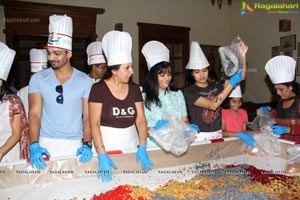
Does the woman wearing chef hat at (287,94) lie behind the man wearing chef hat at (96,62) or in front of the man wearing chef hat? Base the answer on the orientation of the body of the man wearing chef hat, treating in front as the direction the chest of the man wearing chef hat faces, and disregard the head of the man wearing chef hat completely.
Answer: in front

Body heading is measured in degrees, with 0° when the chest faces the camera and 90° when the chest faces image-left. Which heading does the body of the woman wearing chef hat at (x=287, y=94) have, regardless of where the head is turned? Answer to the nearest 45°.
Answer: approximately 45°

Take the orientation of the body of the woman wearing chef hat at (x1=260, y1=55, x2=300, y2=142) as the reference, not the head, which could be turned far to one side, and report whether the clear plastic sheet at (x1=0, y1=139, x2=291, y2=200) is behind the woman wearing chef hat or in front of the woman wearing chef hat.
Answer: in front

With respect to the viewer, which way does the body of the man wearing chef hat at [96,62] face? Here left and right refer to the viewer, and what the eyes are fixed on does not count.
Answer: facing the viewer and to the right of the viewer

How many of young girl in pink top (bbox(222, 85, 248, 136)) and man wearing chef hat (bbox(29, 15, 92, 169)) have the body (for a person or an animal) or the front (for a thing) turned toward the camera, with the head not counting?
2

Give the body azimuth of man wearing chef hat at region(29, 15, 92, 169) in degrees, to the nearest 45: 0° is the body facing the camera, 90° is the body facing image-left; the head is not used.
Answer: approximately 0°

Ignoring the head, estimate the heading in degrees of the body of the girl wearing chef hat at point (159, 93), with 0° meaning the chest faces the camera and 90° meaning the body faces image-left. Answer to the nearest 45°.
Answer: approximately 315°

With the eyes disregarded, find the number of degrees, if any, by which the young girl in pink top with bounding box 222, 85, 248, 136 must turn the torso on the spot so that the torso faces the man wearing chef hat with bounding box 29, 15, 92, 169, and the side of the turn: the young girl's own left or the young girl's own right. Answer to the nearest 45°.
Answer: approximately 45° to the young girl's own right

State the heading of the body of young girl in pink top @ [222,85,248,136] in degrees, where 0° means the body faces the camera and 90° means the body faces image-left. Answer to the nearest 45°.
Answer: approximately 0°

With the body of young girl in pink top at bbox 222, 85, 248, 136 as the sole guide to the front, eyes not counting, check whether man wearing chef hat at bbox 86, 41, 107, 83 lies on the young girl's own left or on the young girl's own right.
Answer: on the young girl's own right
